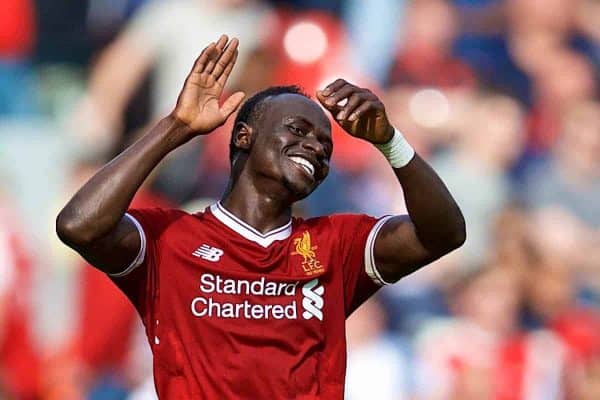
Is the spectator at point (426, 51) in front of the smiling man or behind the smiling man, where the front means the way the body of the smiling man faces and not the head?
behind

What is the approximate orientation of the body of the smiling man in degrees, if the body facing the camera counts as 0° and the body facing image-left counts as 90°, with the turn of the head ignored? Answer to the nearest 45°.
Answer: approximately 0°

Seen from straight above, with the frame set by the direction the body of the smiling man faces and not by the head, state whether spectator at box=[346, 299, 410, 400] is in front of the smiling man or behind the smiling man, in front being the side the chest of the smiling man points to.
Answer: behind

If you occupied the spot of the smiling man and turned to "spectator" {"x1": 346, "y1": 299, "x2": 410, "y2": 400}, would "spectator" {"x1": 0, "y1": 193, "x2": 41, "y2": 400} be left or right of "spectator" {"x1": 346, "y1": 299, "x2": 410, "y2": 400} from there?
left

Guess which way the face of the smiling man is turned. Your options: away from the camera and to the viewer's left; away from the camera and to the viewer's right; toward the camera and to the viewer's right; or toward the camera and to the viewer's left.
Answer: toward the camera and to the viewer's right

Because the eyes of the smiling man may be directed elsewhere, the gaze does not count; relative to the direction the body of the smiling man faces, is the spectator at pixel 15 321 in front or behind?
behind

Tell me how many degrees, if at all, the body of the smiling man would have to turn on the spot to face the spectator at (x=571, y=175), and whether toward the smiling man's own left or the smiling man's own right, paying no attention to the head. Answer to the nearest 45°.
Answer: approximately 135° to the smiling man's own left
